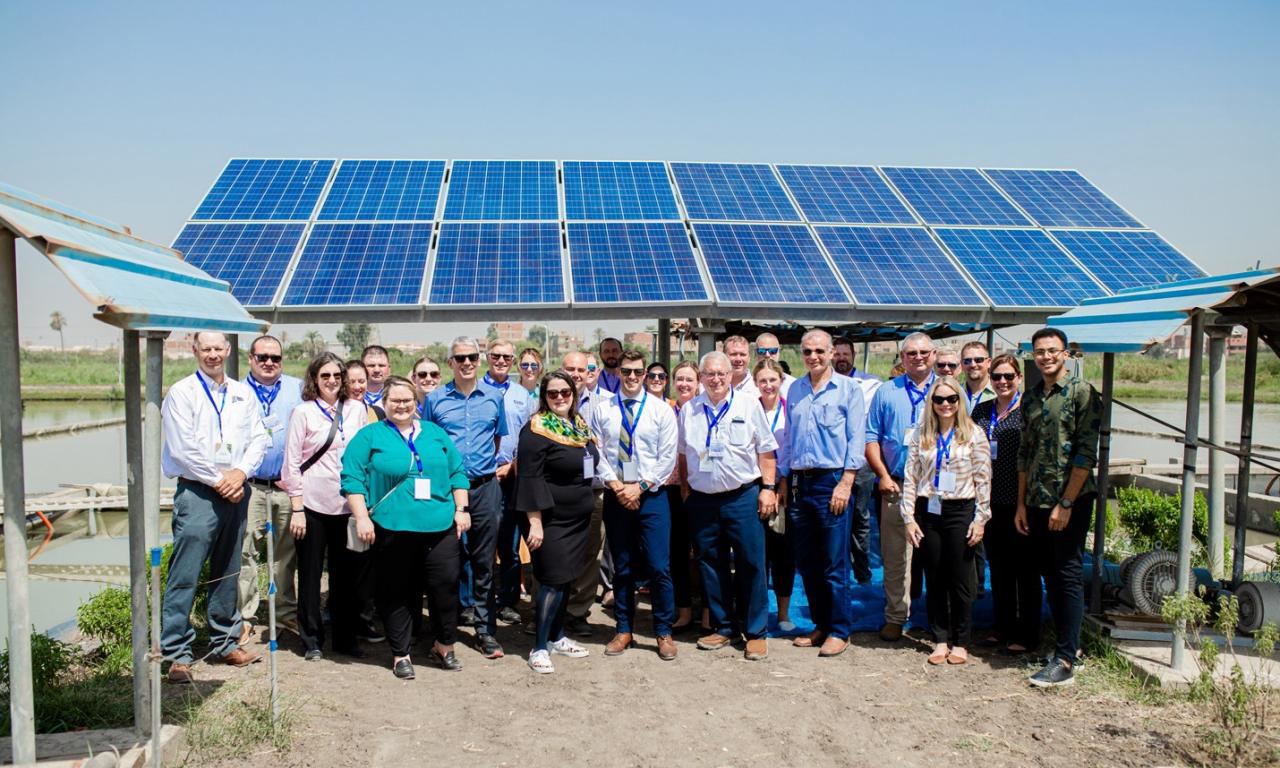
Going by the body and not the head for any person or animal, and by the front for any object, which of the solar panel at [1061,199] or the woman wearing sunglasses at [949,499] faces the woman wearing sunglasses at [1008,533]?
the solar panel

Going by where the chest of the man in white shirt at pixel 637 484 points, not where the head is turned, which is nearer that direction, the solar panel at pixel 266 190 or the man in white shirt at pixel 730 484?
the man in white shirt

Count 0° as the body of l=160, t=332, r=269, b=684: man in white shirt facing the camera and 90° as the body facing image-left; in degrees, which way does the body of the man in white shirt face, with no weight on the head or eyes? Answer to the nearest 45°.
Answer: approximately 315°

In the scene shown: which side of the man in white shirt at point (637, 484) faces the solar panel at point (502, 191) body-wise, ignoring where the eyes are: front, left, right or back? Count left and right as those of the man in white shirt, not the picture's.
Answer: back

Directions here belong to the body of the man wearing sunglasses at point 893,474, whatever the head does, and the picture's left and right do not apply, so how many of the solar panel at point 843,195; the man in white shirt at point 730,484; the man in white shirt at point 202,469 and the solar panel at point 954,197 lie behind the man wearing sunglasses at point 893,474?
2

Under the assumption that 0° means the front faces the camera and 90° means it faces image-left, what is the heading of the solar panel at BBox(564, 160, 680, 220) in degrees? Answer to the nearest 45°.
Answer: approximately 0°

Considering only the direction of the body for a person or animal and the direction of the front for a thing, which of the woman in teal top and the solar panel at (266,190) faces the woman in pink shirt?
the solar panel

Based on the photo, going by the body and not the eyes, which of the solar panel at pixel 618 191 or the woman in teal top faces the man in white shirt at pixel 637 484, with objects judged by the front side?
the solar panel

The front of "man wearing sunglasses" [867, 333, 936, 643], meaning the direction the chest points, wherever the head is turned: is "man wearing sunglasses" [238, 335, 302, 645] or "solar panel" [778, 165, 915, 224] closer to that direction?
the man wearing sunglasses
